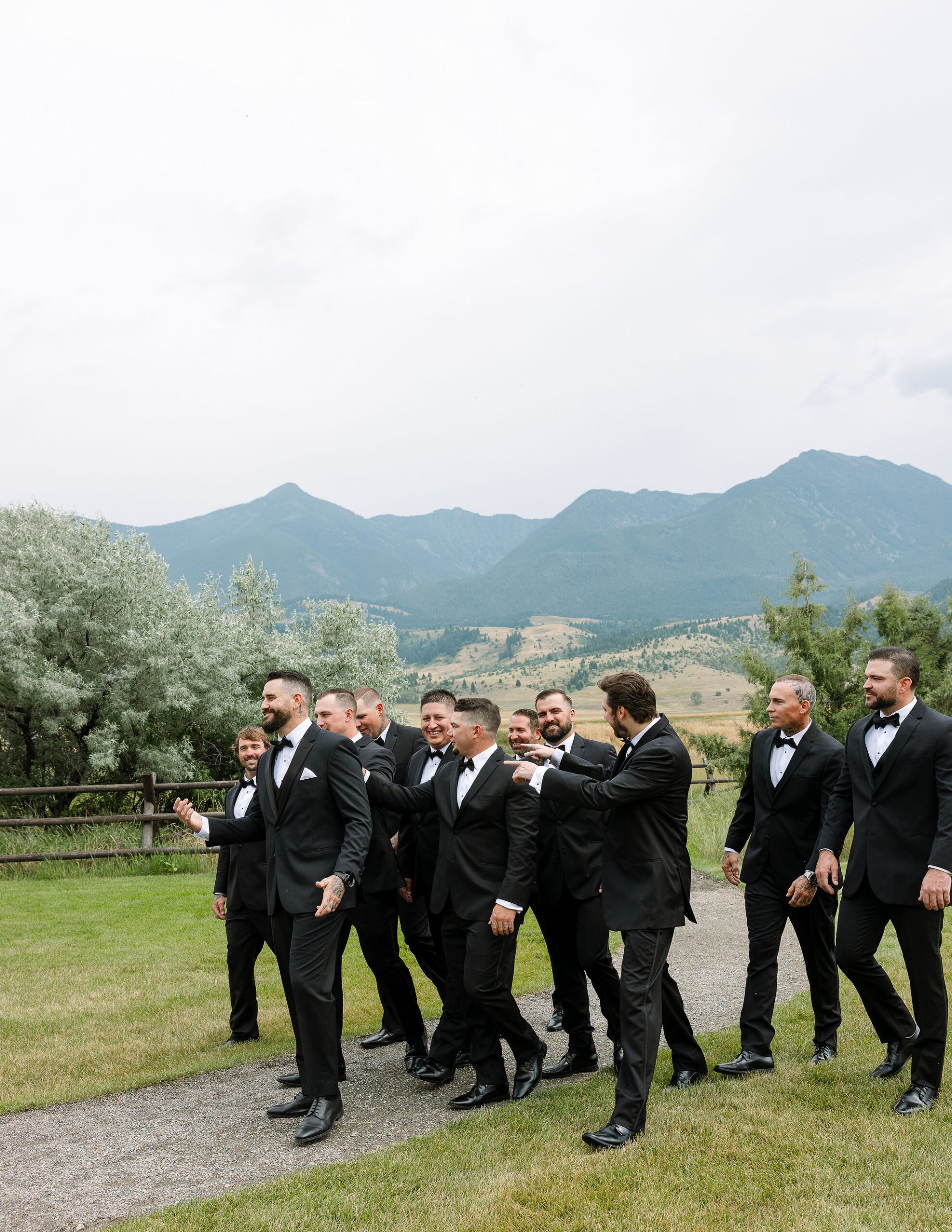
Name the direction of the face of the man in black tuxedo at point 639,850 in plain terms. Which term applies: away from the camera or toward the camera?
away from the camera

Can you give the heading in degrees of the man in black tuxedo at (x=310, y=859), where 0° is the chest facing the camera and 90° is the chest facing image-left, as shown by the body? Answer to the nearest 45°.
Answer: approximately 45°

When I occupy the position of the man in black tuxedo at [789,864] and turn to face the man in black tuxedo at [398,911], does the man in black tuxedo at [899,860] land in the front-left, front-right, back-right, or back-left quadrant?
back-left

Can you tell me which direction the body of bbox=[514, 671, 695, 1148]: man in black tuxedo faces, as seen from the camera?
to the viewer's left

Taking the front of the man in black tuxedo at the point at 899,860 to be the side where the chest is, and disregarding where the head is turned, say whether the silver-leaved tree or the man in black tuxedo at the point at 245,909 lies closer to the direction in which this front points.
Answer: the man in black tuxedo

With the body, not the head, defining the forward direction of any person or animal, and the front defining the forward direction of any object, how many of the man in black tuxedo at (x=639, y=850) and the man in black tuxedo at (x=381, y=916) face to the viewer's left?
2

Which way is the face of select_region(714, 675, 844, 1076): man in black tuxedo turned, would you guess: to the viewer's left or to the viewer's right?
to the viewer's left

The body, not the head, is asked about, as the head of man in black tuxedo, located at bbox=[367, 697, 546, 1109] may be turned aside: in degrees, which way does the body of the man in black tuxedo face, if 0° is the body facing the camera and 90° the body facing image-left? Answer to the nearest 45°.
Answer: approximately 45°

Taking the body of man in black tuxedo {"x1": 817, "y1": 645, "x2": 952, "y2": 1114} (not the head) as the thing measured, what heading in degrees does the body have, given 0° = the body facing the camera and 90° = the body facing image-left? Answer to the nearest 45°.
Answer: approximately 45°

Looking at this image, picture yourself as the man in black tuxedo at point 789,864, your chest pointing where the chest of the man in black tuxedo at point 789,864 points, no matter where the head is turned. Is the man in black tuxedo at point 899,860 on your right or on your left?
on your left

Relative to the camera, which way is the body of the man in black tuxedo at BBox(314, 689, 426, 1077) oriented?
to the viewer's left

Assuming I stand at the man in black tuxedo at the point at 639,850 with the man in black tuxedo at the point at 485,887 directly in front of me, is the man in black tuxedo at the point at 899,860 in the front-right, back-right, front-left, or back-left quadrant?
back-right
